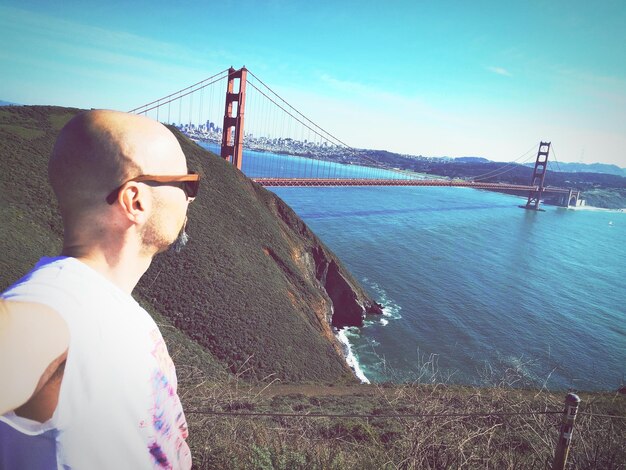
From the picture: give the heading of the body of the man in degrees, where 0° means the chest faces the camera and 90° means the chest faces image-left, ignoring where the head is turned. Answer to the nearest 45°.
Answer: approximately 270°
